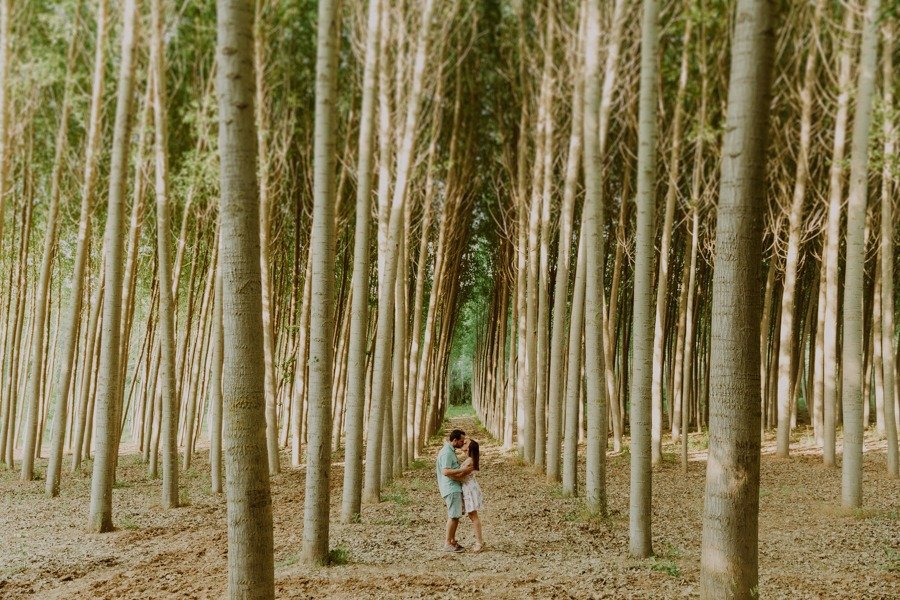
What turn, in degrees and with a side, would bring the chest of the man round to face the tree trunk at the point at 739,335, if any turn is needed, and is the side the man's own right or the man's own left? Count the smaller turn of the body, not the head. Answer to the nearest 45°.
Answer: approximately 90° to the man's own right

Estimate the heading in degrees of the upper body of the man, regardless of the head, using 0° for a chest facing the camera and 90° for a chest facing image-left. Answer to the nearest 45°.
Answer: approximately 270°

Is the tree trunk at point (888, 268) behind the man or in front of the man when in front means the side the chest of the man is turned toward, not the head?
in front

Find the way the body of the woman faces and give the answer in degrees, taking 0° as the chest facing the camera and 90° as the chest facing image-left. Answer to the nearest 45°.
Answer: approximately 90°

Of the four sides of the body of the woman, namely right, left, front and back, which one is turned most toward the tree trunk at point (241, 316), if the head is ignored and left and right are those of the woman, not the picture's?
left

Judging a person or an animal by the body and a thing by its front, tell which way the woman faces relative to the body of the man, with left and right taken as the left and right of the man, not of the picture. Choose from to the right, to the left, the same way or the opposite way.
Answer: the opposite way

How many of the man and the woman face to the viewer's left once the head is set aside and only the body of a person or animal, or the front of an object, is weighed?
1

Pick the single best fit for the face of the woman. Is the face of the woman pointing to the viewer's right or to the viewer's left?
to the viewer's left

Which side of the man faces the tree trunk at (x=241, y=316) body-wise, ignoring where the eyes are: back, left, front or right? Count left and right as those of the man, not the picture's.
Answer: right

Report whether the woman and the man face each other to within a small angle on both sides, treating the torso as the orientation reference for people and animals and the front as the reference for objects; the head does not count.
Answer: yes
